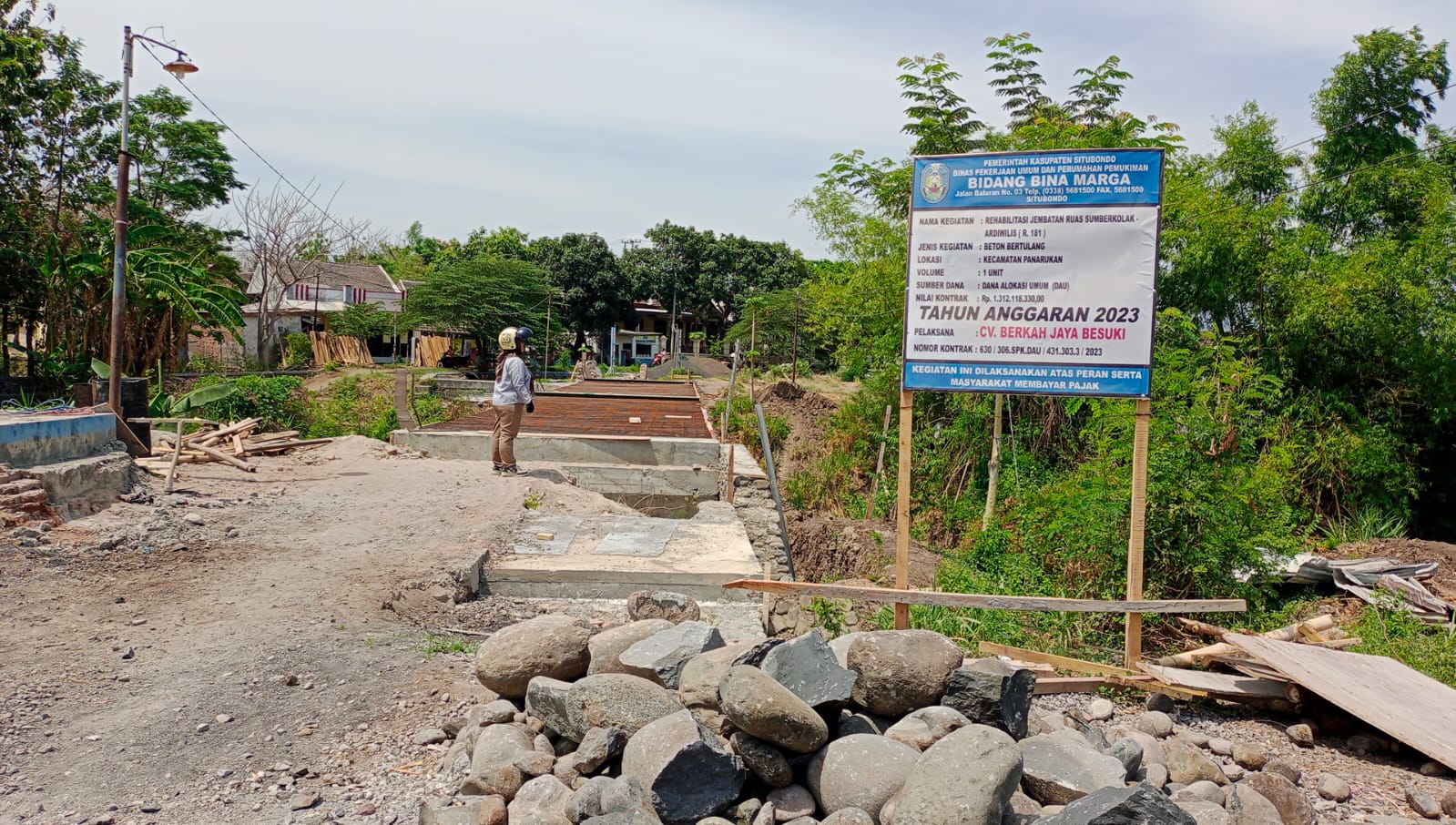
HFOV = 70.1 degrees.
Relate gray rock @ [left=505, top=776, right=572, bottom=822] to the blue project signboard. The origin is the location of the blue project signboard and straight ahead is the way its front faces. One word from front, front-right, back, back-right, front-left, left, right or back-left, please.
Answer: front-right

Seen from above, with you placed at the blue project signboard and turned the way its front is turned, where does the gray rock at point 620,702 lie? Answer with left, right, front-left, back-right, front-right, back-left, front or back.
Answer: front-right

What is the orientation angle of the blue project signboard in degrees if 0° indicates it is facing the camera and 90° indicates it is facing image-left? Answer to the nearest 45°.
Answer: approximately 0°

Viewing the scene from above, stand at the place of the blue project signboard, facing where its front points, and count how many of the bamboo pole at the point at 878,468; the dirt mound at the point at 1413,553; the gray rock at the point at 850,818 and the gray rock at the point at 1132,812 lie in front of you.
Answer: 2

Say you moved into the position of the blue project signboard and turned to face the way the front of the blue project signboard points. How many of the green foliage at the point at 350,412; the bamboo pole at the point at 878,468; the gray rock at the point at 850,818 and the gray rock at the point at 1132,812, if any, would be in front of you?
2

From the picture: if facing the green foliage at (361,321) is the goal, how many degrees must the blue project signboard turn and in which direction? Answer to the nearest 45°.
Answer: approximately 135° to its right

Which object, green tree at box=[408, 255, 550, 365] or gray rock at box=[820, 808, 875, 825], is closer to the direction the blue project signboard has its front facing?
the gray rock

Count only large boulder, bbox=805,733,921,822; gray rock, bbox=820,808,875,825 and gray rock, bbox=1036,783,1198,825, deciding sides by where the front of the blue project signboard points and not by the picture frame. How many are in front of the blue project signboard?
3

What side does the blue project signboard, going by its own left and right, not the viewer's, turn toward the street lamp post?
right

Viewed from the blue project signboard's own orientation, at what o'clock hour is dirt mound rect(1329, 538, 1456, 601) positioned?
The dirt mound is roughly at 7 o'clock from the blue project signboard.
